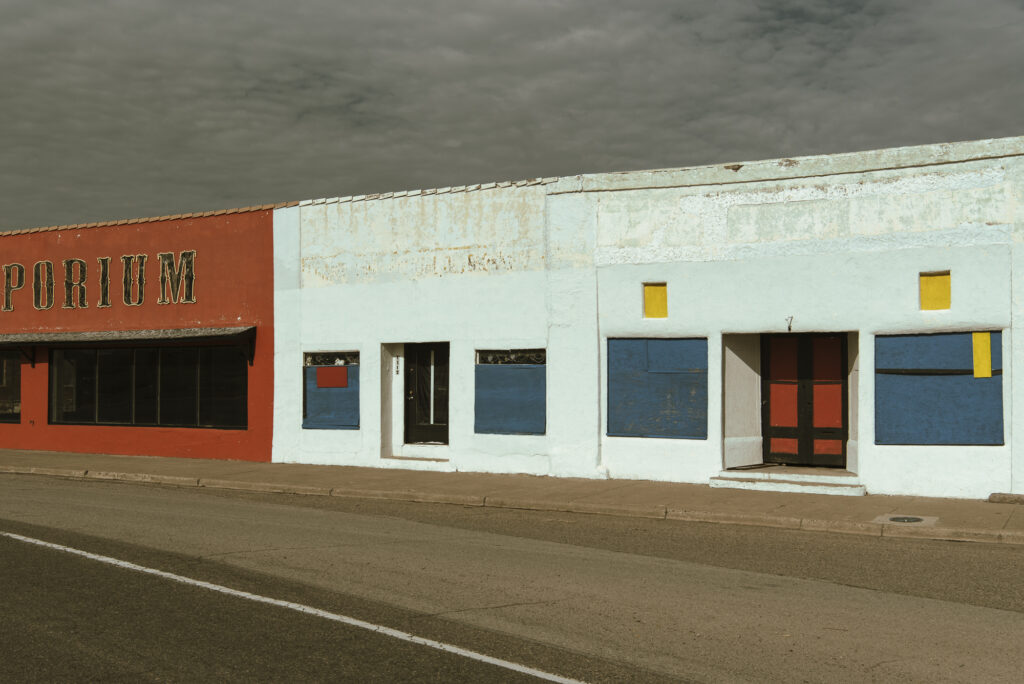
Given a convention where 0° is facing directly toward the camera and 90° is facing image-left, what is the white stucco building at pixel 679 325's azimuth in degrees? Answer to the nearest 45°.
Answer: approximately 45°
